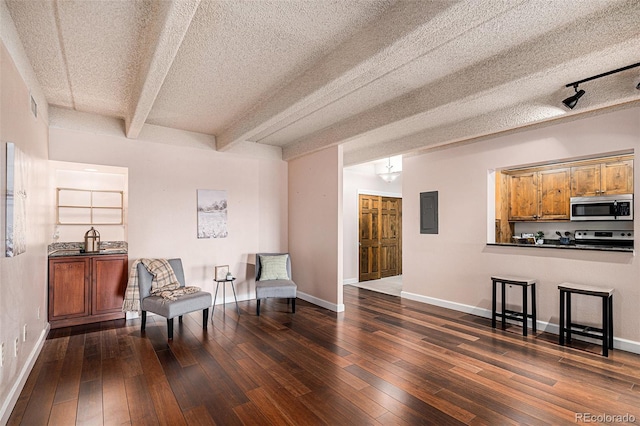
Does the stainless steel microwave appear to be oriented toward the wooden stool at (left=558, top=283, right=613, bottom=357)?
yes

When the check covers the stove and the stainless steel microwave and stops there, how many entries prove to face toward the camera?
2

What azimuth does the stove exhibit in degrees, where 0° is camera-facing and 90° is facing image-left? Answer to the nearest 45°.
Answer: approximately 0°

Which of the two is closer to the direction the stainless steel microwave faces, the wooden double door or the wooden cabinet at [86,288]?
the wooden cabinet

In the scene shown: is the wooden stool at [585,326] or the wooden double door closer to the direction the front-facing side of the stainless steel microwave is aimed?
the wooden stool

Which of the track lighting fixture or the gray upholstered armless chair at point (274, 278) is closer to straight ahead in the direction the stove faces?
the track lighting fixture
